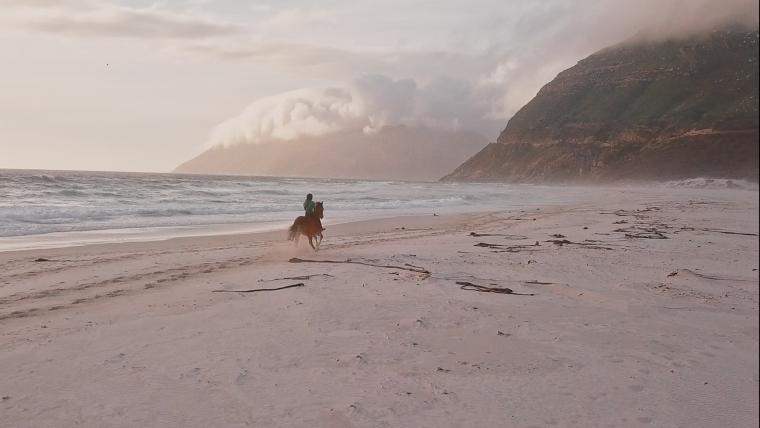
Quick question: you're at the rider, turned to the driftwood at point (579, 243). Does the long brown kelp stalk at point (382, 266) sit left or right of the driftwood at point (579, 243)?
right

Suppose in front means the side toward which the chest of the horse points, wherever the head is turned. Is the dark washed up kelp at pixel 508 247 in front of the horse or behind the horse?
in front

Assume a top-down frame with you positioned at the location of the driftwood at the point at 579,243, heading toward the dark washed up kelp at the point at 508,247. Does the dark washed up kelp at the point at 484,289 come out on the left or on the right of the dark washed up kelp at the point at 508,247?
left
